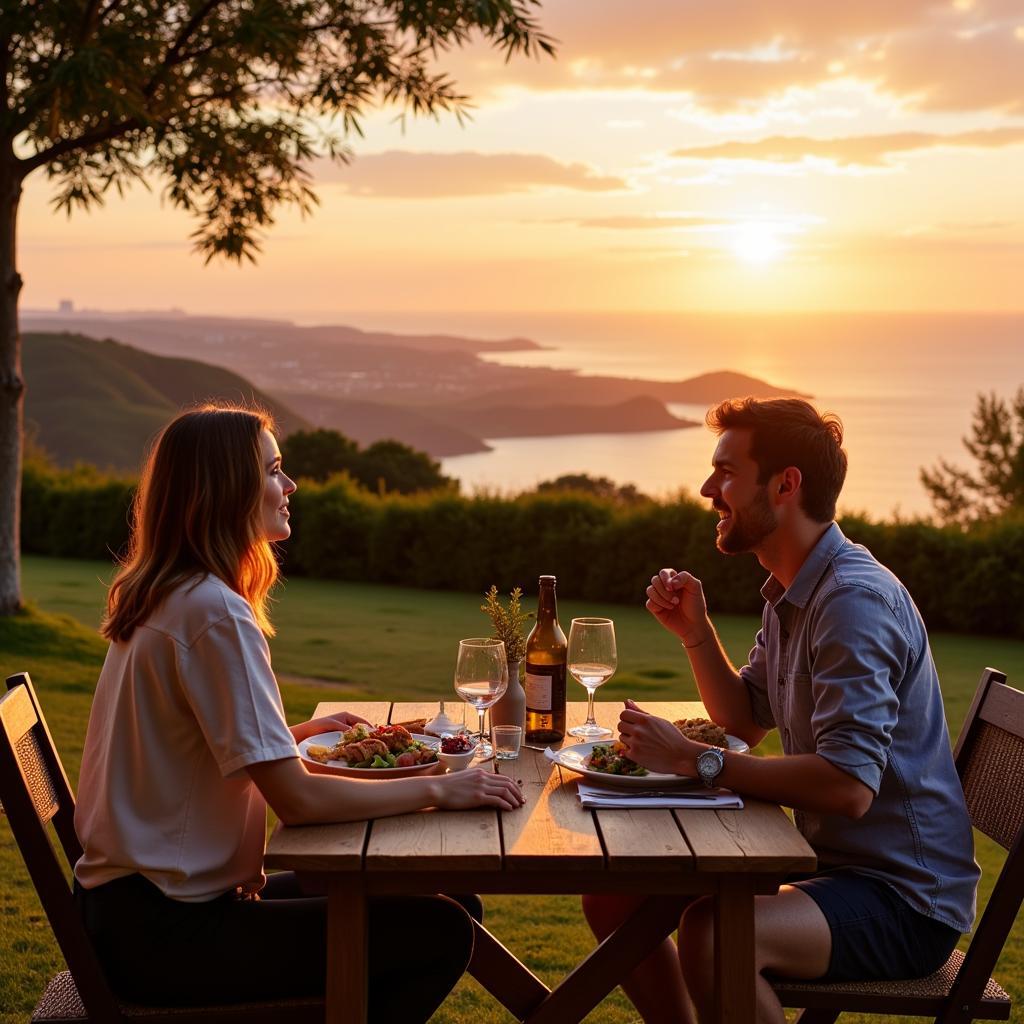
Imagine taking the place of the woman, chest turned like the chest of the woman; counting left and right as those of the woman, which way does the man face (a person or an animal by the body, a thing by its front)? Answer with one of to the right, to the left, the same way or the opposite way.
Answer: the opposite way

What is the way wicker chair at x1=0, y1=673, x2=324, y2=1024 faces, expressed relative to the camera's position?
facing to the right of the viewer

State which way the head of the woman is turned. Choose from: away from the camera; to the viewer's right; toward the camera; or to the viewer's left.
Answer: to the viewer's right

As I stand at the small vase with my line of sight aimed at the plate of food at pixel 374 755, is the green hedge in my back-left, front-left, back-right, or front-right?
back-right

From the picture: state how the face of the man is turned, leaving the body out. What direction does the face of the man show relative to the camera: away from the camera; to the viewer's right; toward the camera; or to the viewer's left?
to the viewer's left

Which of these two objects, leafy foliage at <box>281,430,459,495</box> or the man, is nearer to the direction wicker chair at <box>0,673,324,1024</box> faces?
the man

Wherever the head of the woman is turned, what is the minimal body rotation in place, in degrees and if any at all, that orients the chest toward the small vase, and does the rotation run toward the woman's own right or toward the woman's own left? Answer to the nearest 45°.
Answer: approximately 45° to the woman's own left

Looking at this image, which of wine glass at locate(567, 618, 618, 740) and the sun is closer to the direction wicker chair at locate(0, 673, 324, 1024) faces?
the wine glass

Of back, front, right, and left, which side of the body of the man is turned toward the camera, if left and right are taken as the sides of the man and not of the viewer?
left

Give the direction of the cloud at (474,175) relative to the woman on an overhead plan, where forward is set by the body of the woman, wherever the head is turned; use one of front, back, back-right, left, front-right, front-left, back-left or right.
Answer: left

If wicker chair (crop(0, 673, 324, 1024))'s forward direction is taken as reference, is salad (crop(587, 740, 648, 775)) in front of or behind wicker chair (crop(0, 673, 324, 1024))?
in front

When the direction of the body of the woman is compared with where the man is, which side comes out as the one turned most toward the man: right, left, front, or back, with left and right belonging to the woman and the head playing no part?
front

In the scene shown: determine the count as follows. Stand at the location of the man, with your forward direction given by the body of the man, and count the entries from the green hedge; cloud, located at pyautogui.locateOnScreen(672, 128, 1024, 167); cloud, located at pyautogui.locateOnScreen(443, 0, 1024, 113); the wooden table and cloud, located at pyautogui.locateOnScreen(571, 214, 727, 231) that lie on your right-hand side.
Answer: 4

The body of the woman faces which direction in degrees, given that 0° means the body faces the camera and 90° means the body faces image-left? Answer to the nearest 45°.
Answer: approximately 270°
